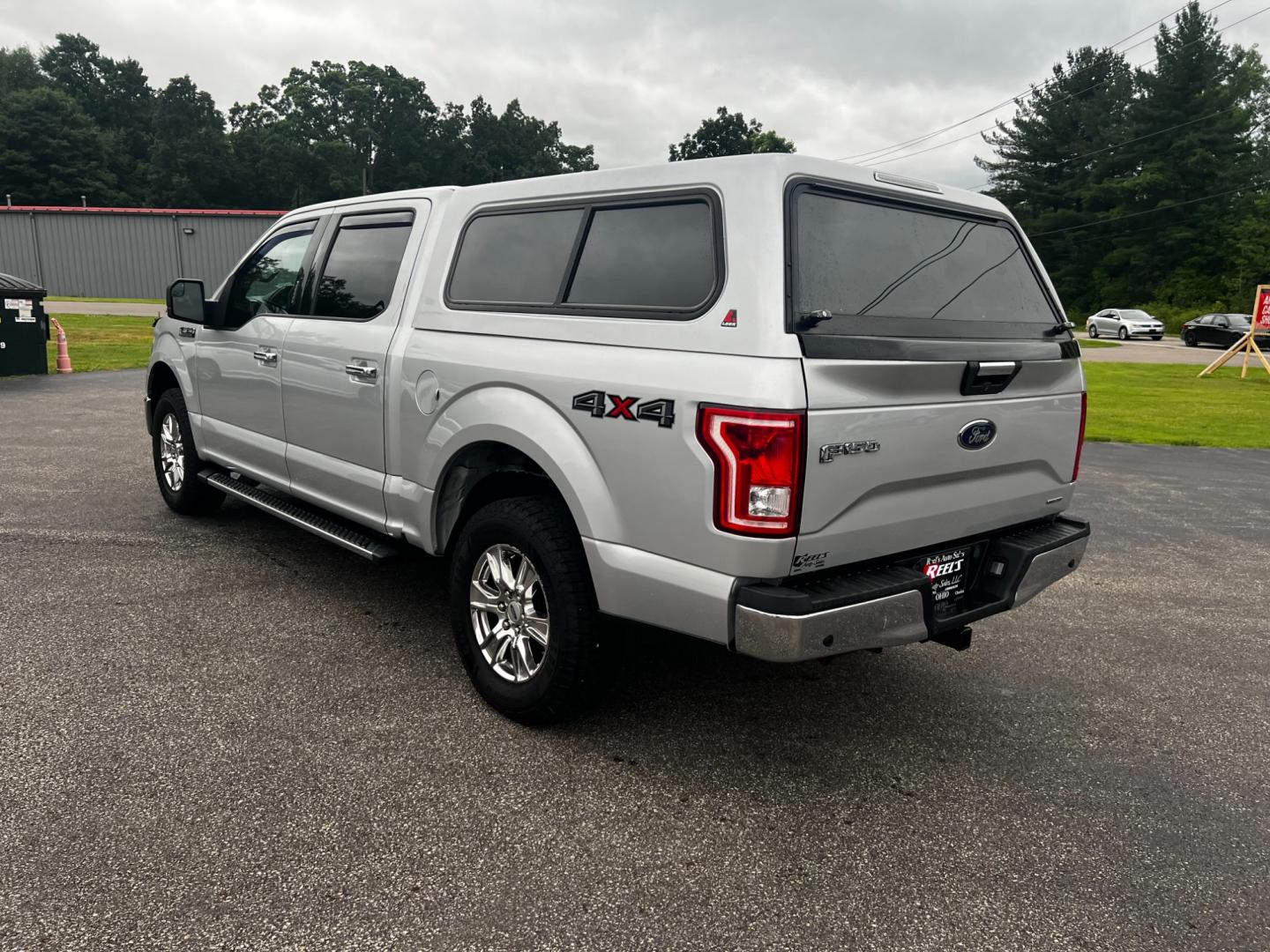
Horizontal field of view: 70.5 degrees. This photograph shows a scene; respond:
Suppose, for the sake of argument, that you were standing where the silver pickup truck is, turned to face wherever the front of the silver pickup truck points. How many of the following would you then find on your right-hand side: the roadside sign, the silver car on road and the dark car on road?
3

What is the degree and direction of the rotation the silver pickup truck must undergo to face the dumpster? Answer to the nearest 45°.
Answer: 0° — it already faces it

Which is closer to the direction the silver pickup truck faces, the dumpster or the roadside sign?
the dumpster

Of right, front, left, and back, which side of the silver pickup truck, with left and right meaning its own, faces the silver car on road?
right

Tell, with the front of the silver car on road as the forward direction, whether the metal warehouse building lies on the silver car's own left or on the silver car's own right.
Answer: on the silver car's own right

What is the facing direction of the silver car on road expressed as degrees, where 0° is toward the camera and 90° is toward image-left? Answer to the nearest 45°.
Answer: approximately 315°

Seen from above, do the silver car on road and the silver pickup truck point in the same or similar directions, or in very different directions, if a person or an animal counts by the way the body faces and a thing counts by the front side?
very different directions

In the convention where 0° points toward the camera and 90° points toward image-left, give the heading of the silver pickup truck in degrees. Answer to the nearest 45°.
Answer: approximately 135°

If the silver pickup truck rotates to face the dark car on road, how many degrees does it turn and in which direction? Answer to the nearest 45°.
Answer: approximately 90° to its right
